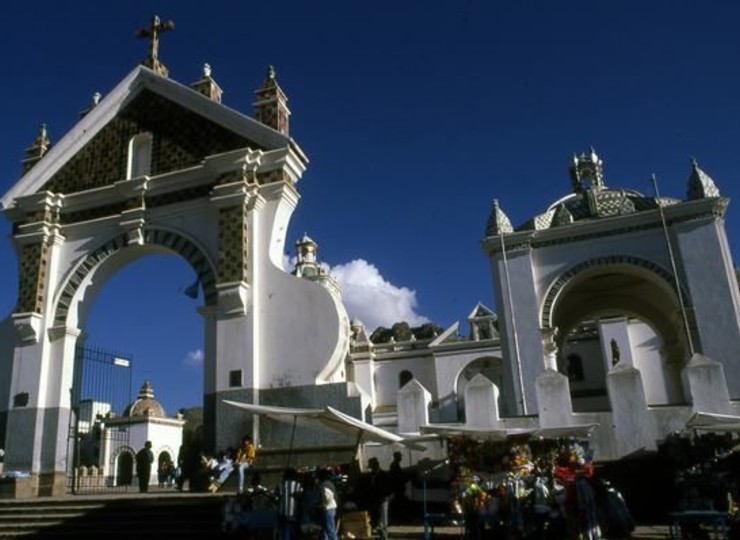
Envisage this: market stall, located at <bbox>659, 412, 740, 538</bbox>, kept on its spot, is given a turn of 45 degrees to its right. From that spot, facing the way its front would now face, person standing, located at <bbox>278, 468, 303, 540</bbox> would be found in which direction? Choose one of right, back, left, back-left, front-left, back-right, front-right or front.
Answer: front

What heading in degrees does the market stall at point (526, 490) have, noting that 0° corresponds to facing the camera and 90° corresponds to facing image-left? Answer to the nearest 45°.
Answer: approximately 0°

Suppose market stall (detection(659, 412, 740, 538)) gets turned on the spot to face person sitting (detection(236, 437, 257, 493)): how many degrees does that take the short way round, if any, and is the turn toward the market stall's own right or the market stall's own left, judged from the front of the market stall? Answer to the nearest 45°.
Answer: approximately 90° to the market stall's own right

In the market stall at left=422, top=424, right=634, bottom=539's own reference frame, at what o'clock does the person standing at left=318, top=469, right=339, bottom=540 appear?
The person standing is roughly at 2 o'clock from the market stall.

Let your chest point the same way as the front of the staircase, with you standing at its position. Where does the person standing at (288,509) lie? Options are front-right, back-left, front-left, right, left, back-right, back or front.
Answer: front-left

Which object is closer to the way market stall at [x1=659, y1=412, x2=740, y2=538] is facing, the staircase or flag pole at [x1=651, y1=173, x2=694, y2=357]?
the staircase

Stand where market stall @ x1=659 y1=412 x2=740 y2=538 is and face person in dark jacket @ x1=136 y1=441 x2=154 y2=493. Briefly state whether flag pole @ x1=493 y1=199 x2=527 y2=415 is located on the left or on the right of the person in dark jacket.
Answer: right

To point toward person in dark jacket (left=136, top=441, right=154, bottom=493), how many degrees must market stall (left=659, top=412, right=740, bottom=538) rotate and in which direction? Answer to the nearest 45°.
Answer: approximately 90° to its right

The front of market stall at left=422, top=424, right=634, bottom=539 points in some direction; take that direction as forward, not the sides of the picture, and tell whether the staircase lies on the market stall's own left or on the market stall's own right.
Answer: on the market stall's own right
